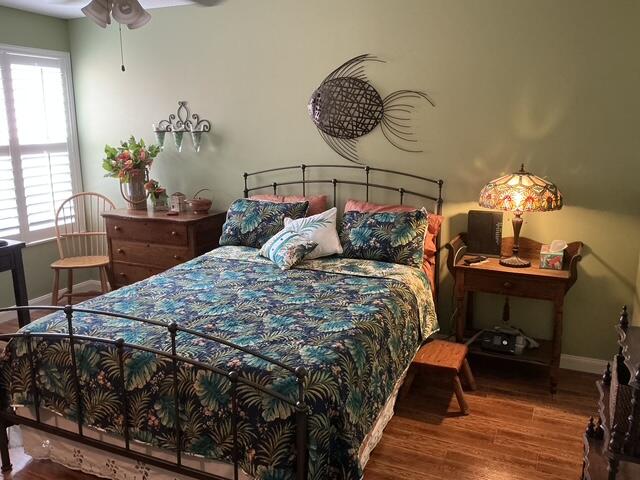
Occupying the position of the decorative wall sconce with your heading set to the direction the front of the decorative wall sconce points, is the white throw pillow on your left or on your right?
on your left

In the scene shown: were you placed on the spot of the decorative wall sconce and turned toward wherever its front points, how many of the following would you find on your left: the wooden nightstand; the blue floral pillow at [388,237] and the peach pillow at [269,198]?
3

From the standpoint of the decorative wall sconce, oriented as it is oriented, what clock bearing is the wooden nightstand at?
The wooden nightstand is roughly at 9 o'clock from the decorative wall sconce.

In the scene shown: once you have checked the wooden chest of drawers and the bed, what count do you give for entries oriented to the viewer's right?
0

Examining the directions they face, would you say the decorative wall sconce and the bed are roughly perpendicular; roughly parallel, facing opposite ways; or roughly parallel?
roughly parallel

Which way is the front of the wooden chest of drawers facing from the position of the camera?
facing the viewer and to the left of the viewer

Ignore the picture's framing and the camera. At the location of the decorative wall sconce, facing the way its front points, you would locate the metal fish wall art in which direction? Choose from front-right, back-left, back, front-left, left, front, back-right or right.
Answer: left

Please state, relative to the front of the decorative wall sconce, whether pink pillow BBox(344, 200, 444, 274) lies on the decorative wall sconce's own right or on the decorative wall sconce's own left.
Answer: on the decorative wall sconce's own left

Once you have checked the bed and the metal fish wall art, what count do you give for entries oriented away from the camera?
0

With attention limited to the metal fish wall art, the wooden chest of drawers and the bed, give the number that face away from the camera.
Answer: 0

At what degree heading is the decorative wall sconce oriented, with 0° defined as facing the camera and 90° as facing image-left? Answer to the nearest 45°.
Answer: approximately 45°

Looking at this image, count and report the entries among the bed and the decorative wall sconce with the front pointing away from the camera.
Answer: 0
